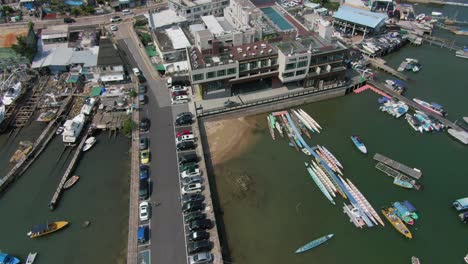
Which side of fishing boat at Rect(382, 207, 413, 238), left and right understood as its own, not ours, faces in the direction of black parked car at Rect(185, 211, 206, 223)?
right

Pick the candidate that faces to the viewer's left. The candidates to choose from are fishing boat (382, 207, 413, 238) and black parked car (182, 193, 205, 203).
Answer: the black parked car

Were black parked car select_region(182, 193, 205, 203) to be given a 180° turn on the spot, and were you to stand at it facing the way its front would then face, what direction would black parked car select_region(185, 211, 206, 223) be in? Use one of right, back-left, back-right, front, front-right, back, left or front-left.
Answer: right

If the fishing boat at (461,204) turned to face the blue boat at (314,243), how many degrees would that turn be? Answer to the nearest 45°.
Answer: approximately 45° to its left

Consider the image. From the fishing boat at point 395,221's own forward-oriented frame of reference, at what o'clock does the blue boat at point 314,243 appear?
The blue boat is roughly at 3 o'clock from the fishing boat.

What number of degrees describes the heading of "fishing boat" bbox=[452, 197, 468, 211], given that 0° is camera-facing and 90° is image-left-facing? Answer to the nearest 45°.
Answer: approximately 90°

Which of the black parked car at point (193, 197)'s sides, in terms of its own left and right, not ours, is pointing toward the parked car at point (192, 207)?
left

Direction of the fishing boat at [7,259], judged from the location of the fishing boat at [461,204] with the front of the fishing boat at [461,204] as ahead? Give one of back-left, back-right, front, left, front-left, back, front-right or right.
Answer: front-left

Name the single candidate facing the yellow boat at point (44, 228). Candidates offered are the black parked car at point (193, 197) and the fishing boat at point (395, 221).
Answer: the black parked car

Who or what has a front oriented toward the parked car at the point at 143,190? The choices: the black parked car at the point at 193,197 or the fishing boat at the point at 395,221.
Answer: the black parked car

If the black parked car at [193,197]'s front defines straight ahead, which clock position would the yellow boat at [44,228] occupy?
The yellow boat is roughly at 12 o'clock from the black parked car.

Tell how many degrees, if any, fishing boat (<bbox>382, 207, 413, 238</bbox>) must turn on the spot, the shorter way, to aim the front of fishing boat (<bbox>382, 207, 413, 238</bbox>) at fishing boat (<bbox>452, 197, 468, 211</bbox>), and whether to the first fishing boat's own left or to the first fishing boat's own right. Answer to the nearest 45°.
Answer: approximately 90° to the first fishing boat's own left

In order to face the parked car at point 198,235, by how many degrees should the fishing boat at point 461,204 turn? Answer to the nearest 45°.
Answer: approximately 45° to its left

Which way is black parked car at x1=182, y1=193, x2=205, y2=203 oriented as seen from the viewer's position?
to the viewer's left

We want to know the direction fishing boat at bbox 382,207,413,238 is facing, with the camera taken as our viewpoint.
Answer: facing the viewer and to the right of the viewer
